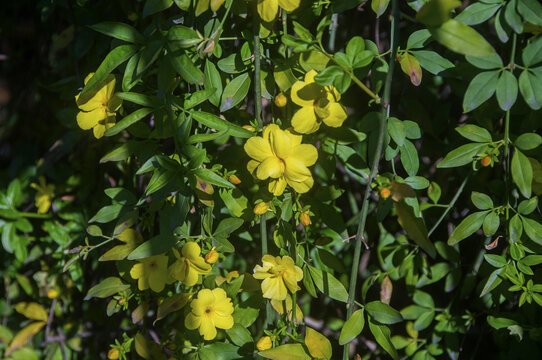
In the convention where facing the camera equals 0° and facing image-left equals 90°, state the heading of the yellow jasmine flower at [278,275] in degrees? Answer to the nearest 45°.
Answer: approximately 0°

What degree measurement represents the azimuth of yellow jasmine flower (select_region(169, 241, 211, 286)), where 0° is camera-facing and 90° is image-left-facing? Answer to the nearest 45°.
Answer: approximately 0°

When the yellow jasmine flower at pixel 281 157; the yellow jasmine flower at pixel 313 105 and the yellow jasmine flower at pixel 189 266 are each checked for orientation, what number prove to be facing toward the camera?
3
